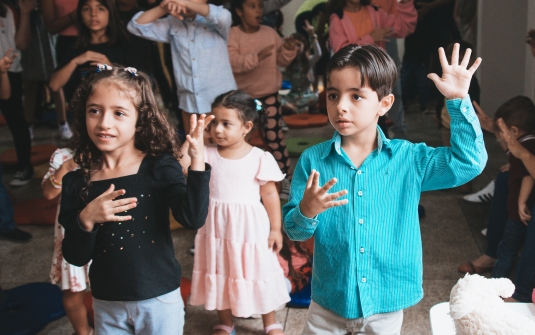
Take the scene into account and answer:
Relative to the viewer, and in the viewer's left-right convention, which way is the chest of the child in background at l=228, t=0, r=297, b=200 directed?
facing the viewer and to the right of the viewer

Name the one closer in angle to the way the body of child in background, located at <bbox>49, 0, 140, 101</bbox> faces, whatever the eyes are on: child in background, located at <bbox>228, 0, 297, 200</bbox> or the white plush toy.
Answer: the white plush toy

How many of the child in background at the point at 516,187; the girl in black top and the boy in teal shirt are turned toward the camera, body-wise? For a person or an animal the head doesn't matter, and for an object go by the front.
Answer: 2

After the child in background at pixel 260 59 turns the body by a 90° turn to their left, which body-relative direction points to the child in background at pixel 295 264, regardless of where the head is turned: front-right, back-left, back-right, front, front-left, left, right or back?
back-right

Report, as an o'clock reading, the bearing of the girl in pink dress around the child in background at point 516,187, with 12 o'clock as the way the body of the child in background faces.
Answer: The girl in pink dress is roughly at 11 o'clock from the child in background.

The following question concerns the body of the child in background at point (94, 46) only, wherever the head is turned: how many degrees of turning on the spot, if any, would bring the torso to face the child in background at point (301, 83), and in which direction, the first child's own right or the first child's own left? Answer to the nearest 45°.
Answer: approximately 135° to the first child's own left

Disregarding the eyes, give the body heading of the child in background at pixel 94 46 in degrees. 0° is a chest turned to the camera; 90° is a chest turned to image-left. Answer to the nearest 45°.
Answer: approximately 0°

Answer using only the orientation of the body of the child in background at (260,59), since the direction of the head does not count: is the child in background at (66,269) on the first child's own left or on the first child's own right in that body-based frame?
on the first child's own right

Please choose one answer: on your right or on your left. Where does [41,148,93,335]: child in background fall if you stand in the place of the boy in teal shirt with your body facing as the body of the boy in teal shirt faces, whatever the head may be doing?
on your right

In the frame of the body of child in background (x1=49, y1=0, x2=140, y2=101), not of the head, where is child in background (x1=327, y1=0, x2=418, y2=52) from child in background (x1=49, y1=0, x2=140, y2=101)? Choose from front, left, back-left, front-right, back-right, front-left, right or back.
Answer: left

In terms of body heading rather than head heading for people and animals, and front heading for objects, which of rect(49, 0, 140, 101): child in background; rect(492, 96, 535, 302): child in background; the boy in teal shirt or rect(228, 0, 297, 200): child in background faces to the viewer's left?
rect(492, 96, 535, 302): child in background

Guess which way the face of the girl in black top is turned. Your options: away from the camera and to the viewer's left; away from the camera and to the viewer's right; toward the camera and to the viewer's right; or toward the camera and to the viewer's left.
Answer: toward the camera and to the viewer's left

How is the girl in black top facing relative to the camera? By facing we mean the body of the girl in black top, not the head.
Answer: toward the camera

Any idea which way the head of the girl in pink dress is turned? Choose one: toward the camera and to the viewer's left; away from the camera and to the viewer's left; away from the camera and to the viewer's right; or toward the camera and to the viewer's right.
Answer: toward the camera and to the viewer's left

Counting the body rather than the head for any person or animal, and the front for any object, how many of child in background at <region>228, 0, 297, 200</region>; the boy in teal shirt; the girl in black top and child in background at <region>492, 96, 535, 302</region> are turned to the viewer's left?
1

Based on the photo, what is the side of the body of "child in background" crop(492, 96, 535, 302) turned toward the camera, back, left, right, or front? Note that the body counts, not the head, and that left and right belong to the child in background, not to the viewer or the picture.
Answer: left
